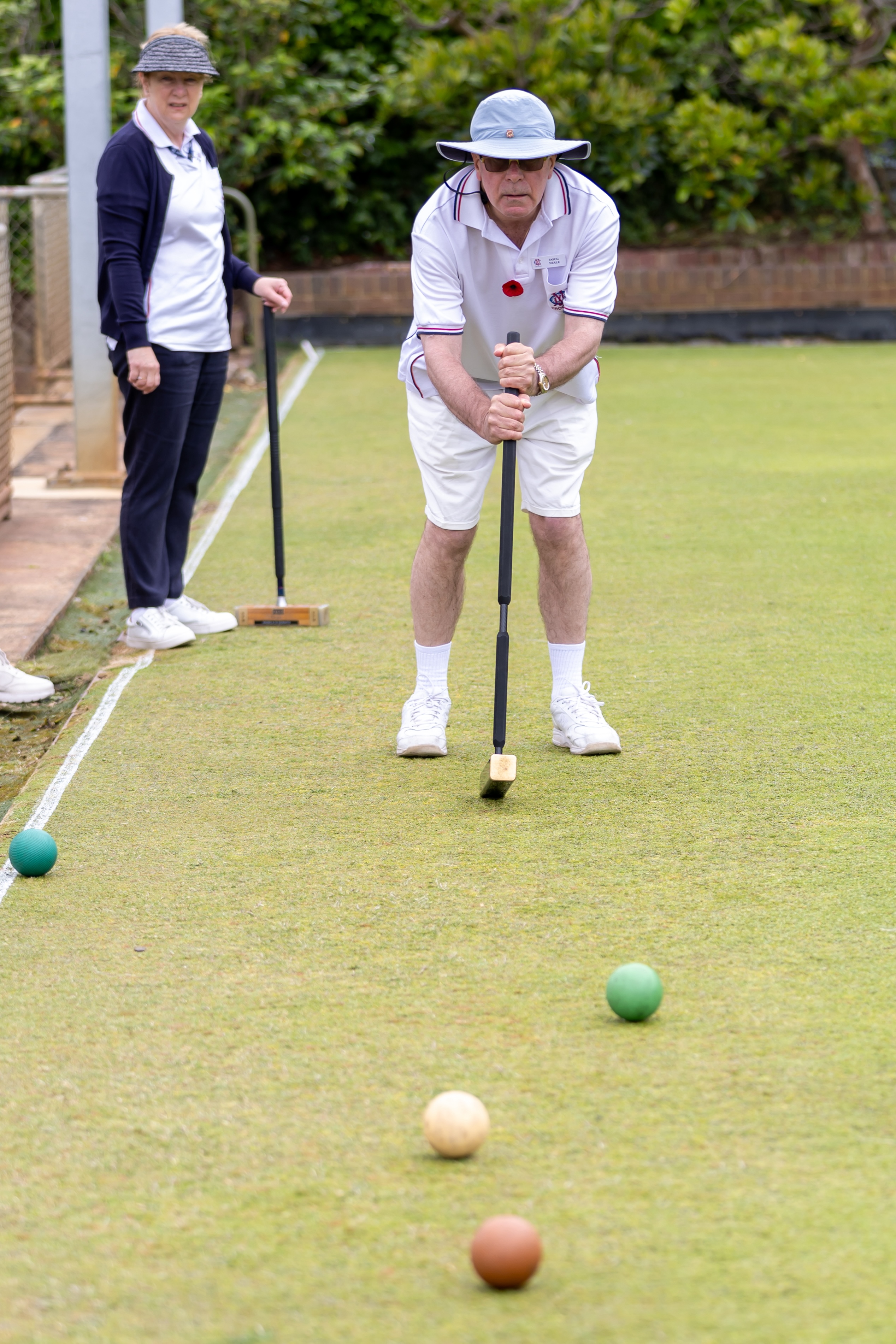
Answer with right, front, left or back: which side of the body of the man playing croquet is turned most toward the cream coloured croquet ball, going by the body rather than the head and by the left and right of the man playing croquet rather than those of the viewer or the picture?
front

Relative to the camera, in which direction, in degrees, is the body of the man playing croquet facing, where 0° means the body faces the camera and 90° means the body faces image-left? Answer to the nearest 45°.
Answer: approximately 0°

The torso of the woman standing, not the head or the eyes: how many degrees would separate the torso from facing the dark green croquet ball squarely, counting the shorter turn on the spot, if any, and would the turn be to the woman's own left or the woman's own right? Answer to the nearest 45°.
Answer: approximately 45° to the woman's own right

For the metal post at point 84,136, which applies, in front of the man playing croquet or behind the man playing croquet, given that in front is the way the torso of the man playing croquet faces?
behind

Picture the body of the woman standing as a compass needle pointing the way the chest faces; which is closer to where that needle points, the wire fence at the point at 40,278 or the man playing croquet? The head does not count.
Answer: the man playing croquet

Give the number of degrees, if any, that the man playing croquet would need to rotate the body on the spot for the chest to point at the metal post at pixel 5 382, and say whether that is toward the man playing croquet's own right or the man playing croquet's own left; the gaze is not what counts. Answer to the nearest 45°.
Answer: approximately 135° to the man playing croquet's own right

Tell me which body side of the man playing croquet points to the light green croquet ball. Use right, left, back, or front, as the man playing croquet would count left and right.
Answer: front

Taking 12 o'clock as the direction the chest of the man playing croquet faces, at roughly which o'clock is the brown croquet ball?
The brown croquet ball is roughly at 12 o'clock from the man playing croquet.

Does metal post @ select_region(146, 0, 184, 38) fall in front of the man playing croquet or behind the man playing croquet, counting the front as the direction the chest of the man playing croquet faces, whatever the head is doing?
behind

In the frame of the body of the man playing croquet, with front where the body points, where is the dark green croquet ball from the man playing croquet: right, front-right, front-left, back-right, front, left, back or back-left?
front-right

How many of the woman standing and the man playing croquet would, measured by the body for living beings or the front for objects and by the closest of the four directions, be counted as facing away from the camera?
0

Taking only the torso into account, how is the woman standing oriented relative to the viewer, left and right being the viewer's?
facing the viewer and to the right of the viewer

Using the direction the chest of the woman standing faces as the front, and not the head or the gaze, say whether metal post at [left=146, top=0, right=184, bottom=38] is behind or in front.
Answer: behind
